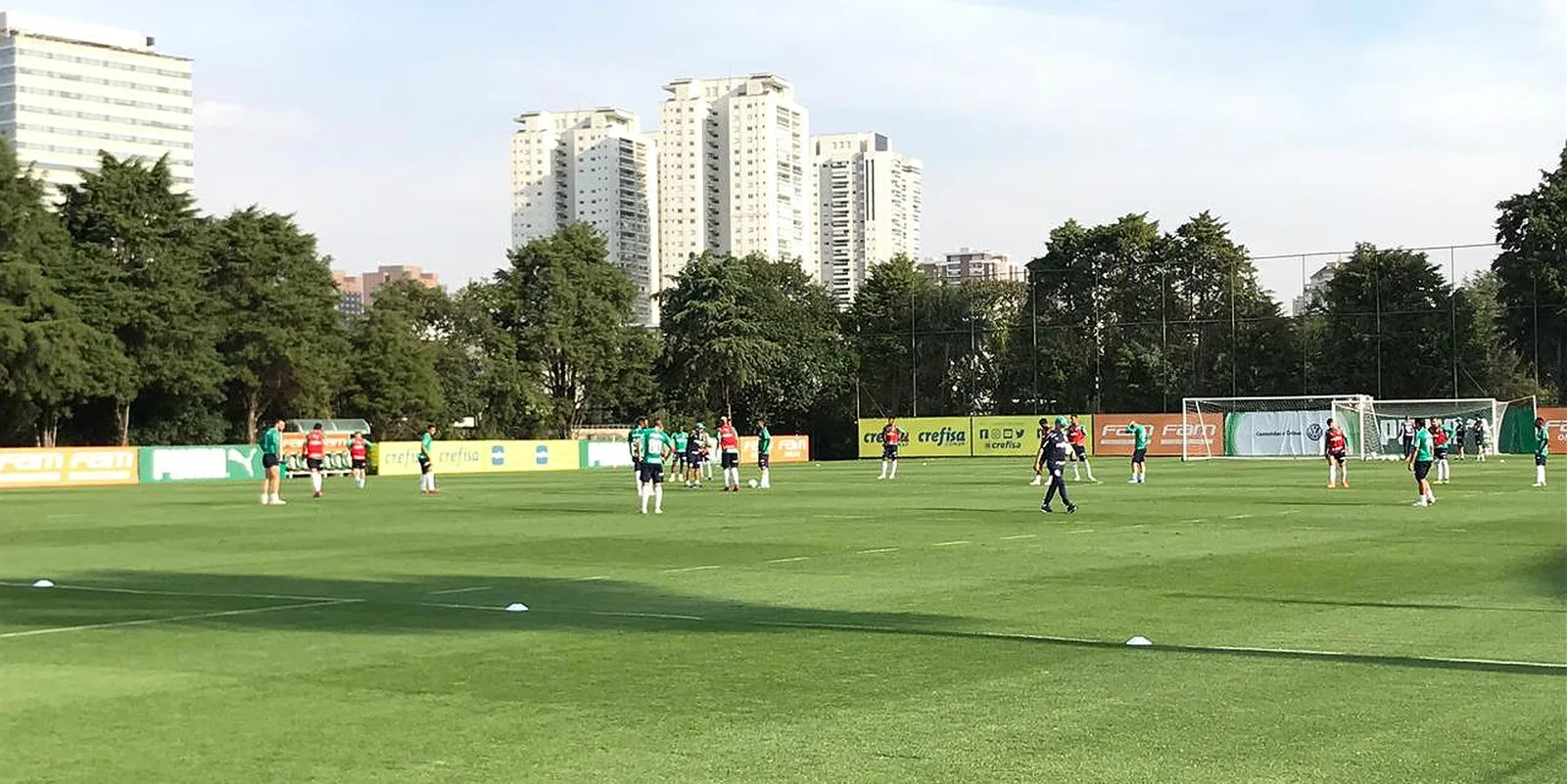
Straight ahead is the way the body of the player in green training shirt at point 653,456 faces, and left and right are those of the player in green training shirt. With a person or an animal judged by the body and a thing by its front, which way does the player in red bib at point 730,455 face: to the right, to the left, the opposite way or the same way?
the opposite way

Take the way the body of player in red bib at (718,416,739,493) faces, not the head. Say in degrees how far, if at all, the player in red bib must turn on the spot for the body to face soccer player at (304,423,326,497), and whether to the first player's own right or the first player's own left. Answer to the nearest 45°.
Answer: approximately 90° to the first player's own right

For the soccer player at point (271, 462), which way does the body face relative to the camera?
to the viewer's right

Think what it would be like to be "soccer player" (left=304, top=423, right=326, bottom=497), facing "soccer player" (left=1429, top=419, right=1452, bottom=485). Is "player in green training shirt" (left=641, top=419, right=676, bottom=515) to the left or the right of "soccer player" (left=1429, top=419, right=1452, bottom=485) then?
right

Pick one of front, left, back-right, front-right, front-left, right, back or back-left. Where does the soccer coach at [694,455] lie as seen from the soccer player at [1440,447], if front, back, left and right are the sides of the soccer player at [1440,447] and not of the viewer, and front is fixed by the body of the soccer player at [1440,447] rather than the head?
front-right

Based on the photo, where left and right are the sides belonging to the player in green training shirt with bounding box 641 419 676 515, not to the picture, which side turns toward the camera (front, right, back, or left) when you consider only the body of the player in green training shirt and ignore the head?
back

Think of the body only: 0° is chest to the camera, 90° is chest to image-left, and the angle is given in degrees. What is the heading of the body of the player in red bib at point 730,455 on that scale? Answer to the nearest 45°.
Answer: approximately 0°

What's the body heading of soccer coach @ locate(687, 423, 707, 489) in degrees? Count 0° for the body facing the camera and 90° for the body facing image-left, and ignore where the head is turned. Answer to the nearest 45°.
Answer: approximately 270°

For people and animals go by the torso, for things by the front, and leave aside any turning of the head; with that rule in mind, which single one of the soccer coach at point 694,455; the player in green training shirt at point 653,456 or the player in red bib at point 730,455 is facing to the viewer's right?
the soccer coach

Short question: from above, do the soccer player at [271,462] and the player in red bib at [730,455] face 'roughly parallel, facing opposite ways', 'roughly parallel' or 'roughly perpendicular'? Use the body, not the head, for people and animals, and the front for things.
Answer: roughly perpendicular

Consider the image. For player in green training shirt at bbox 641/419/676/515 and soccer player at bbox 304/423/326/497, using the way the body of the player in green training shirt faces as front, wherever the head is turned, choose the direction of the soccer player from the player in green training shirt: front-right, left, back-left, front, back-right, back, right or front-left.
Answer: front-left

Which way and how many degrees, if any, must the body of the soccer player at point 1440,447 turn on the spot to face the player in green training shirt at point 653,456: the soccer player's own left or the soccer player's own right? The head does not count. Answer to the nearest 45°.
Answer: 0° — they already face them
